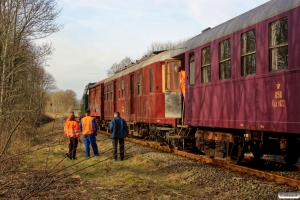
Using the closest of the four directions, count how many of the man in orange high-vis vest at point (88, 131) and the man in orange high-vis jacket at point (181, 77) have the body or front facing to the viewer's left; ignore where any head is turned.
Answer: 1

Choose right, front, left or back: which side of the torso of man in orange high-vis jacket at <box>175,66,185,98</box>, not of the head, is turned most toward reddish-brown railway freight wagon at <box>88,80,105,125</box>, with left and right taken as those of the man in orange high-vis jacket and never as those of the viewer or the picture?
right

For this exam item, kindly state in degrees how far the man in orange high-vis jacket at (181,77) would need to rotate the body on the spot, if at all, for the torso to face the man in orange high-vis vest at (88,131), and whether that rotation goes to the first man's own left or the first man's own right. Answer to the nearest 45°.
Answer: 0° — they already face them

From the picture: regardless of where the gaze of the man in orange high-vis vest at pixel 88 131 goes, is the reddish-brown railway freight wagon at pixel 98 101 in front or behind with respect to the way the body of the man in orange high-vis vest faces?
in front

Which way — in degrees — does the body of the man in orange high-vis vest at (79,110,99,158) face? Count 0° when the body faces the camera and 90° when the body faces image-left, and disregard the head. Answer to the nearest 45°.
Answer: approximately 180°

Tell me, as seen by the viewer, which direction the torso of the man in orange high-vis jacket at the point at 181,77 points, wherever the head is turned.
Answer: to the viewer's left
